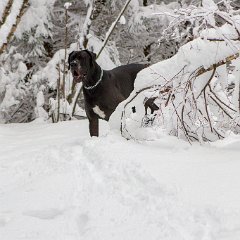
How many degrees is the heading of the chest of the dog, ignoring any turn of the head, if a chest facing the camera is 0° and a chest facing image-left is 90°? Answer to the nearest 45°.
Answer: approximately 45°

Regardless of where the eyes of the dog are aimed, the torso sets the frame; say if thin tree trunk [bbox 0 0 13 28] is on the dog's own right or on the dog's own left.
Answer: on the dog's own right
